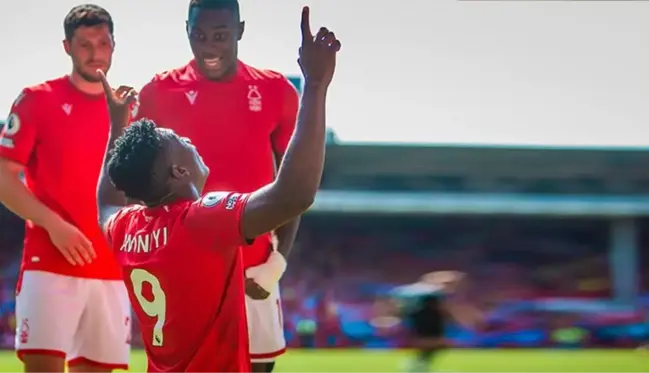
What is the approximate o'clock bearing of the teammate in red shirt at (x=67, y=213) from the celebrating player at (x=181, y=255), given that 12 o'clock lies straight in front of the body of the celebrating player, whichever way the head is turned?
The teammate in red shirt is roughly at 10 o'clock from the celebrating player.

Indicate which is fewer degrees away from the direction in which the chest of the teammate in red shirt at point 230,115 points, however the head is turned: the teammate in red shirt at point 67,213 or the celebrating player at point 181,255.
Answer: the celebrating player

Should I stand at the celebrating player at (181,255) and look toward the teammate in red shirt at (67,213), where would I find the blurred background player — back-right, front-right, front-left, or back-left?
front-right

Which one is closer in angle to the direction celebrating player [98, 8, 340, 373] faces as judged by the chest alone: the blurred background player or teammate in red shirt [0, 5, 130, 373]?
the blurred background player

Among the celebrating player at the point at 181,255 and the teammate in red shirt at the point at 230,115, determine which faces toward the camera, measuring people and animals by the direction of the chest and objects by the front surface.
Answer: the teammate in red shirt

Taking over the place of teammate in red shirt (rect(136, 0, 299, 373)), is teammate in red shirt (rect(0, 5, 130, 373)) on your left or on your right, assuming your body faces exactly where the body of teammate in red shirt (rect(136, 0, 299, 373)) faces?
on your right

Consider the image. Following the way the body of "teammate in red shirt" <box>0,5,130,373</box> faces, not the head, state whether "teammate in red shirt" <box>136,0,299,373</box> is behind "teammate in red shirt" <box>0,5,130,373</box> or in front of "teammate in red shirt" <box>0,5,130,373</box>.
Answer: in front

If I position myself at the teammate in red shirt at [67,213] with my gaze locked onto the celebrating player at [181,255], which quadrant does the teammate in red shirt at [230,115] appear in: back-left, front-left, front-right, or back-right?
front-left

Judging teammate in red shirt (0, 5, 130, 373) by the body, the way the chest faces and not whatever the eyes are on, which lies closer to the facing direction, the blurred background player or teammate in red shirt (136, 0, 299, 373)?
the teammate in red shirt

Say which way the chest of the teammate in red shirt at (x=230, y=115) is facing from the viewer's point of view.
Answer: toward the camera

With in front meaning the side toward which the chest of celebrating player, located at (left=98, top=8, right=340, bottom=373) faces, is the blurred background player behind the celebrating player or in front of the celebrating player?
in front

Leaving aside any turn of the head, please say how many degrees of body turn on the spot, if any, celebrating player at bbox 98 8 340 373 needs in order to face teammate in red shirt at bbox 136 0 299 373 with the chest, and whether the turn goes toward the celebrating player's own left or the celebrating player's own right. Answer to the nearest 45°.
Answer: approximately 45° to the celebrating player's own left

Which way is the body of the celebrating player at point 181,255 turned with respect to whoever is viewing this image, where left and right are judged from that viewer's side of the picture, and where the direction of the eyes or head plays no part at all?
facing away from the viewer and to the right of the viewer

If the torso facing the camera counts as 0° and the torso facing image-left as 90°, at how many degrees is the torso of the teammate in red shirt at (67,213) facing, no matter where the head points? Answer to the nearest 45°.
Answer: approximately 315°

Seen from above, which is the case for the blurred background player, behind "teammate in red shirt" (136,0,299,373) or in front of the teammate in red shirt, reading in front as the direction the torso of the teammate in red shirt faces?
behind

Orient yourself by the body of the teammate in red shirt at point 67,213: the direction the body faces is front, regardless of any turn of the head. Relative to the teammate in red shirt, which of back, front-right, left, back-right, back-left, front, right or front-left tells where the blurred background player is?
left

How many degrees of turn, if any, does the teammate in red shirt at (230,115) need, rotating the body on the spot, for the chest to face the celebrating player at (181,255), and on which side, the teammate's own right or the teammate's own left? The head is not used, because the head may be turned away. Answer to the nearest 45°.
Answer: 0° — they already face them

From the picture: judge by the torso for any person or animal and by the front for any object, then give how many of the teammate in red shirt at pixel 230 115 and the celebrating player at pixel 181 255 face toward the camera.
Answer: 1

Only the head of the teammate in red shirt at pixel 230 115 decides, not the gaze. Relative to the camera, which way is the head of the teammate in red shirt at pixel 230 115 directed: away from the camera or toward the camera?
toward the camera
